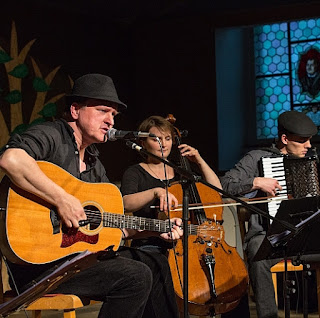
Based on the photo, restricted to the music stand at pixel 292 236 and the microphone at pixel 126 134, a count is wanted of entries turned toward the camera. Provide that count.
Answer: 0

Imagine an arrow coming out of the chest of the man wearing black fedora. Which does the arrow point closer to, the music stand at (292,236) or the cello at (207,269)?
the music stand

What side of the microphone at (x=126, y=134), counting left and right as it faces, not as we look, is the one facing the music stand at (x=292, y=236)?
back

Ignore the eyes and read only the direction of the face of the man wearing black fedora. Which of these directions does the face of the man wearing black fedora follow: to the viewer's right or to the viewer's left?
to the viewer's right

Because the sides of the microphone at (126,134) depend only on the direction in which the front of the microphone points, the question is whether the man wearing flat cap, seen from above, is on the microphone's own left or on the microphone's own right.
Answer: on the microphone's own right

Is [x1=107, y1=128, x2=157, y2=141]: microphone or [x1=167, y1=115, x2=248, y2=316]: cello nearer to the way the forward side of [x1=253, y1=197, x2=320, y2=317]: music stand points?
the cello

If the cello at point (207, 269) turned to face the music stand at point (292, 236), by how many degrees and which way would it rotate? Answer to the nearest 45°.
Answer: approximately 45° to its left

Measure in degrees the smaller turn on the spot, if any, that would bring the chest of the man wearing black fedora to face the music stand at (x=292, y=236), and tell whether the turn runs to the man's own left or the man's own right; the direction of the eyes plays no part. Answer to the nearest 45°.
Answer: approximately 45° to the man's own left

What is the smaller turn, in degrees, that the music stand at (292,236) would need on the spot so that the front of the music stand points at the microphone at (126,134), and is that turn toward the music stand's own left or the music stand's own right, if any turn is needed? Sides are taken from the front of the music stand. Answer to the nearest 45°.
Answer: approximately 90° to the music stand's own left

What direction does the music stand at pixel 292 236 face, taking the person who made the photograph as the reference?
facing away from the viewer and to the left of the viewer

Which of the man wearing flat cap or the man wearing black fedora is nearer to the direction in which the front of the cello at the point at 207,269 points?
the man wearing black fedora

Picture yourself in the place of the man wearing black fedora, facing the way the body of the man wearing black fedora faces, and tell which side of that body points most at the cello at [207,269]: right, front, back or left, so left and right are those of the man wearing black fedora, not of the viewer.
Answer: left

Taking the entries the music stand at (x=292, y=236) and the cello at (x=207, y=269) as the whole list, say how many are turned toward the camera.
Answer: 1

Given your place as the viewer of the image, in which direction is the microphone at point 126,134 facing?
facing to the left of the viewer

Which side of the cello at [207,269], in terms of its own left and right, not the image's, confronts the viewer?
front
